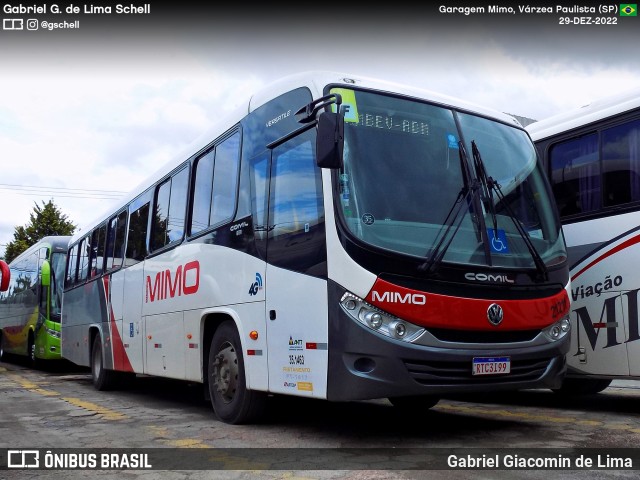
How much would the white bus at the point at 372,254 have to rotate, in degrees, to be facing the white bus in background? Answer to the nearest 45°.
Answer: approximately 90° to its left

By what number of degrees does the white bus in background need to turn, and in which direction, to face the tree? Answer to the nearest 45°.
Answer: approximately 180°

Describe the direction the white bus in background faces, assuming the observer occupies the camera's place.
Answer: facing the viewer and to the right of the viewer

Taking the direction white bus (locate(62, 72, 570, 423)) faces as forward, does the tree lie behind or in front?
behind

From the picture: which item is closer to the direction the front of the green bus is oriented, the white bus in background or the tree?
the white bus in background

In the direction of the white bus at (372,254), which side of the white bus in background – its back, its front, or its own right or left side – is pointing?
right

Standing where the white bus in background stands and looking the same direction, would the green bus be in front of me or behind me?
behind

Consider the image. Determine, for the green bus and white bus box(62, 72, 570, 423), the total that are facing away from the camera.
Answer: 0
